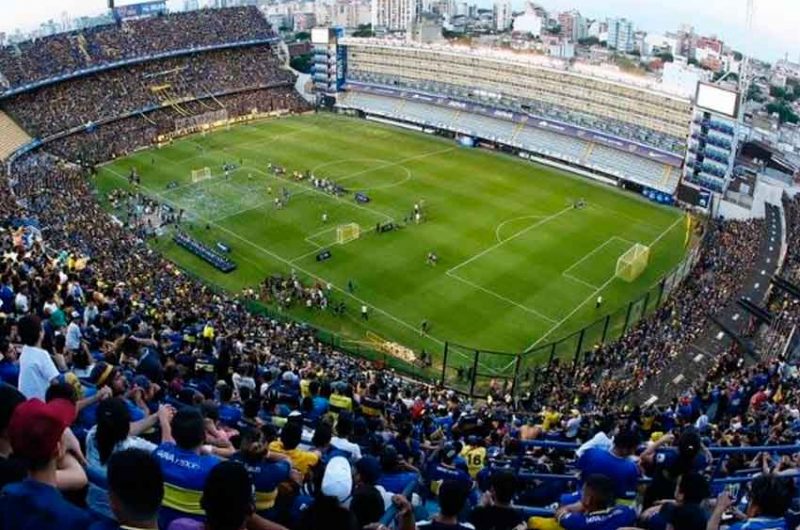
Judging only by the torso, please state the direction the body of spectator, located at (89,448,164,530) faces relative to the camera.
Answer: away from the camera

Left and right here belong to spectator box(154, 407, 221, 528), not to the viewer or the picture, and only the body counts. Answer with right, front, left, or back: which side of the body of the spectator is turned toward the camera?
back

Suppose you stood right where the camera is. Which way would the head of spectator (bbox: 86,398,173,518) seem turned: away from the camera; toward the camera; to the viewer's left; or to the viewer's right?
away from the camera

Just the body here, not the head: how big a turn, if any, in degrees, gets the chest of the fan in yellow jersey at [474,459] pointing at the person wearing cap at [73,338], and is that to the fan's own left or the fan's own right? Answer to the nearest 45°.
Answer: approximately 90° to the fan's own left

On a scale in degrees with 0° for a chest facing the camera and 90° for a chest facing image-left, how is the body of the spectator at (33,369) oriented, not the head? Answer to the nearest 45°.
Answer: approximately 225°

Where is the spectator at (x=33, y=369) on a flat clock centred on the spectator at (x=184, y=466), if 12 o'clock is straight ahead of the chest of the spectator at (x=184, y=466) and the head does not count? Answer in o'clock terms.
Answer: the spectator at (x=33, y=369) is roughly at 11 o'clock from the spectator at (x=184, y=466).

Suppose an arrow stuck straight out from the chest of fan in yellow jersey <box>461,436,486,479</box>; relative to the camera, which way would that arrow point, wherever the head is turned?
away from the camera

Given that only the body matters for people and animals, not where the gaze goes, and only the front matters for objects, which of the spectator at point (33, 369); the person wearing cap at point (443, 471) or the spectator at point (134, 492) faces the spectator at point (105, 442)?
the spectator at point (134, 492)

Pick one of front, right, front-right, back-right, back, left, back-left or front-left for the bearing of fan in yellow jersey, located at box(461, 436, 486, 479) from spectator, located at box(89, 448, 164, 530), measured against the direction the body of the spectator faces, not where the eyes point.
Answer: front-right

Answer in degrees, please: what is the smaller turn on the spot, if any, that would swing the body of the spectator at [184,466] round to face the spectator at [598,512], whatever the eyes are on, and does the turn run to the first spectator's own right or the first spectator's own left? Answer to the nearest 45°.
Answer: approximately 90° to the first spectator's own right

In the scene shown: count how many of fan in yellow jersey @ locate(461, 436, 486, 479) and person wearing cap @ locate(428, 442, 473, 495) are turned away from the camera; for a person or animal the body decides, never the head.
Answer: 2

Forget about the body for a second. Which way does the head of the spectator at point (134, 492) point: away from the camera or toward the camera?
away from the camera

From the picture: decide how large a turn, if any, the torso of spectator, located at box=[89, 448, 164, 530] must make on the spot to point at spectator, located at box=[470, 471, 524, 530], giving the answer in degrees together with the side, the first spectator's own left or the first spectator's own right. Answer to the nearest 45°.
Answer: approximately 90° to the first spectator's own right

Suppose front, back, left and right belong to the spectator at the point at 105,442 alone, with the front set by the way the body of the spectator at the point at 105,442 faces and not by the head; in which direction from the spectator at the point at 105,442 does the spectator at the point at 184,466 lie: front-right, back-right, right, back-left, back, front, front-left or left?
right

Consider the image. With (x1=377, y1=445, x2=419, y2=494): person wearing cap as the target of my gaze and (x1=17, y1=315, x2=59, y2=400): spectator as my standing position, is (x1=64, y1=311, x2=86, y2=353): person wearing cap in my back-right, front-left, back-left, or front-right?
back-left
